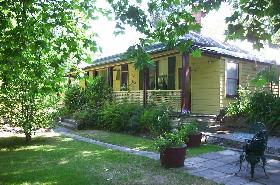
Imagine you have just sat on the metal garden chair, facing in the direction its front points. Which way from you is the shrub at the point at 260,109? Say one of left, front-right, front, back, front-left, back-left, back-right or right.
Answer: back-right

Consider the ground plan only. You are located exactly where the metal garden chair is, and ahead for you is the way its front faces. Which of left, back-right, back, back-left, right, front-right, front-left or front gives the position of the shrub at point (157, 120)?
right

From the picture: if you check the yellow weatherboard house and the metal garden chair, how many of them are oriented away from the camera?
0

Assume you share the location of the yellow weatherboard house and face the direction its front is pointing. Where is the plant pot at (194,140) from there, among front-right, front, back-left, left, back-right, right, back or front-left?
front-left

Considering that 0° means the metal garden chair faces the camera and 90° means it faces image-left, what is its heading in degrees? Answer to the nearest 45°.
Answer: approximately 45°

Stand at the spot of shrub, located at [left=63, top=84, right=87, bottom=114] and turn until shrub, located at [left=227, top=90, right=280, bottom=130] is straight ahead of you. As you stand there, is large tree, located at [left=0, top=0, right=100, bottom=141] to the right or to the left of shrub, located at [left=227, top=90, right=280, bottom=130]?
right

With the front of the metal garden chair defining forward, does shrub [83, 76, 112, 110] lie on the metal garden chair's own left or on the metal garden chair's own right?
on the metal garden chair's own right

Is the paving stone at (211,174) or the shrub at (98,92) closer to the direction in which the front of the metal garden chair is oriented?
the paving stone

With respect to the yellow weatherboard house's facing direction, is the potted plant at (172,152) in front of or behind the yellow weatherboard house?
in front

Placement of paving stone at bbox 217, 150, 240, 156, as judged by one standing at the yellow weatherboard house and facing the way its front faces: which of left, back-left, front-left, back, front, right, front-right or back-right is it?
front-left

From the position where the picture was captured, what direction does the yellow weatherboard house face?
facing the viewer and to the left of the viewer

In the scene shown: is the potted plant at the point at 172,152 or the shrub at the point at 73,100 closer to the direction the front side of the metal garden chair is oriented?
the potted plant

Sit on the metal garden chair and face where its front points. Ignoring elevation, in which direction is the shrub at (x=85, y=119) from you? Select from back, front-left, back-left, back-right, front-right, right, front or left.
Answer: right
